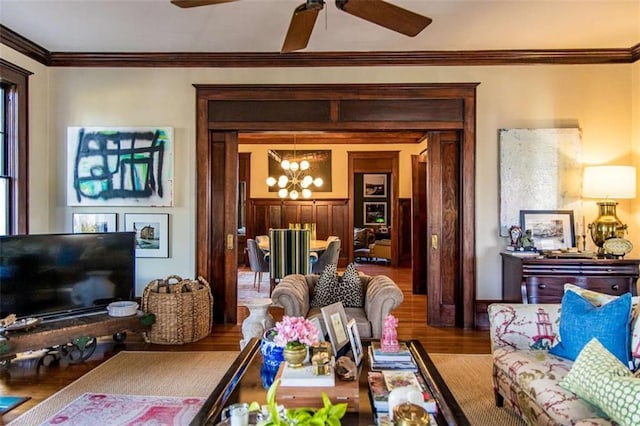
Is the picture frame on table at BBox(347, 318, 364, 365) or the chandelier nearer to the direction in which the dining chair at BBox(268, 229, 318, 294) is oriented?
the chandelier

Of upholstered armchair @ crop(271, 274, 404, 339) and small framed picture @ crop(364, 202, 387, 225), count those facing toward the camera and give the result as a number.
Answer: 2

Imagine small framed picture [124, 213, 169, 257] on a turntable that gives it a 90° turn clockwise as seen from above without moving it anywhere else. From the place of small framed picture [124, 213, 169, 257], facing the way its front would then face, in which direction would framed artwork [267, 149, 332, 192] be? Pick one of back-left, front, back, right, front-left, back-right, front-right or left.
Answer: back-right

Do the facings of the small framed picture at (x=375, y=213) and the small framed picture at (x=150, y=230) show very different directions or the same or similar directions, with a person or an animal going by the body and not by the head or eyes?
same or similar directions

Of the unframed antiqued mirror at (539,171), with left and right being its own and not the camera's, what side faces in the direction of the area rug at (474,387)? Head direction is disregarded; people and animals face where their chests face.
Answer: front

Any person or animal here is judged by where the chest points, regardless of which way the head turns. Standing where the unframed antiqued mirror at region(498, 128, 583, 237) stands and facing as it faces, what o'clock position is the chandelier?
The chandelier is roughly at 4 o'clock from the unframed antiqued mirror.

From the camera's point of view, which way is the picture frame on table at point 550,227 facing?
toward the camera

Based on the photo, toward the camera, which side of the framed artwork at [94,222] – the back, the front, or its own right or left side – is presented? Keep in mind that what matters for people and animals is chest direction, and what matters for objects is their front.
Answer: front

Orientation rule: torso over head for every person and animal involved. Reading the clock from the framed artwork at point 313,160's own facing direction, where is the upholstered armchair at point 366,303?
The upholstered armchair is roughly at 12 o'clock from the framed artwork.

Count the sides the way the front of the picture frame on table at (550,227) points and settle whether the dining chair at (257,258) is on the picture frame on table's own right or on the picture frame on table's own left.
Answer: on the picture frame on table's own right

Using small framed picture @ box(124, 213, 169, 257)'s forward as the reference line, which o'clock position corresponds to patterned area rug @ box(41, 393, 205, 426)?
The patterned area rug is roughly at 12 o'clock from the small framed picture.

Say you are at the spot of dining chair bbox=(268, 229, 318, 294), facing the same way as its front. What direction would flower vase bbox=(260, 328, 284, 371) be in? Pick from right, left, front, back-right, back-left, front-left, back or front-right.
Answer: back

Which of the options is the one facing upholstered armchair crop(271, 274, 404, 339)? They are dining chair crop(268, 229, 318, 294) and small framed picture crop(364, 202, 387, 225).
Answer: the small framed picture

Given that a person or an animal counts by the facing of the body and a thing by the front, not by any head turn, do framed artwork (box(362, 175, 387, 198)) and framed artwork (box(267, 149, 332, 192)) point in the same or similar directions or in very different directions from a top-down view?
same or similar directions

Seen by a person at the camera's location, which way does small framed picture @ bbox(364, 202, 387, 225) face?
facing the viewer

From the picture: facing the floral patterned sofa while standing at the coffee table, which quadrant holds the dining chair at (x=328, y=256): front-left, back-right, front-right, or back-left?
front-left

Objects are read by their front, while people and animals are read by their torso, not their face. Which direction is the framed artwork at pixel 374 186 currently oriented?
toward the camera

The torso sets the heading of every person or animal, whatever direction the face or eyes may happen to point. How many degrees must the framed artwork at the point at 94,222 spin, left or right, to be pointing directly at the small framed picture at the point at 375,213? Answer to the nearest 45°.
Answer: approximately 135° to its left
